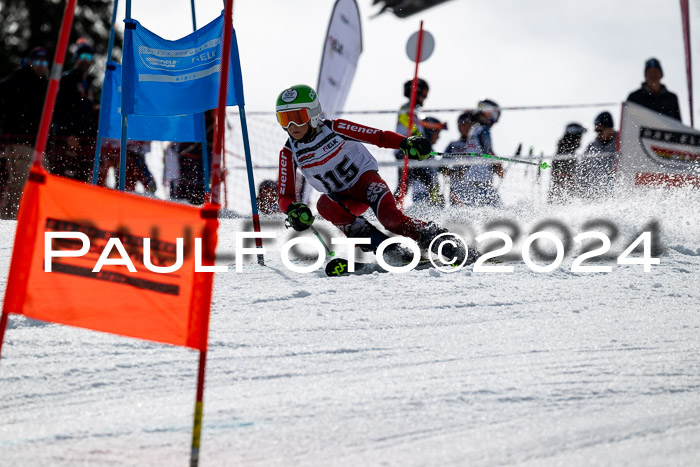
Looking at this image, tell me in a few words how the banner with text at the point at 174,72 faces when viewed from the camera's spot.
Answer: facing the viewer

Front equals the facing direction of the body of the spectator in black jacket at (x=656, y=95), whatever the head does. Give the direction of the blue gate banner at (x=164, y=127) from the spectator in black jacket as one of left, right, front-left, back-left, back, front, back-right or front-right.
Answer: front-right

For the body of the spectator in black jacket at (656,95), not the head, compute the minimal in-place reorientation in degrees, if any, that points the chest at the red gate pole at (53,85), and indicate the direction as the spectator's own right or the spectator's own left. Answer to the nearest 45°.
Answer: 0° — they already face it

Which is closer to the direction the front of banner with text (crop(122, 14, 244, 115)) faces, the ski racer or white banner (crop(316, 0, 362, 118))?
the ski racer

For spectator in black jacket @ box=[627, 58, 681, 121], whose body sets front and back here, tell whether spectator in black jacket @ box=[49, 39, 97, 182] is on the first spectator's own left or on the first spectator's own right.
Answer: on the first spectator's own right

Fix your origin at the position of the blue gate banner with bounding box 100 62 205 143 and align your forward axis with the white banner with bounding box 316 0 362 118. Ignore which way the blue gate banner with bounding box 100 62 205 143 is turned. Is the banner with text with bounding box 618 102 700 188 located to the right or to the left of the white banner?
right

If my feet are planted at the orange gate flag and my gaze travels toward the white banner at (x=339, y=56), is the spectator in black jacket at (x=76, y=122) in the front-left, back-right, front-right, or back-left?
front-left

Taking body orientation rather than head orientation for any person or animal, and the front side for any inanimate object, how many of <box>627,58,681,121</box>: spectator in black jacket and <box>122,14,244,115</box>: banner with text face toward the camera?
2

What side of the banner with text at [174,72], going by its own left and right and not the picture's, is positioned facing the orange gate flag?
front

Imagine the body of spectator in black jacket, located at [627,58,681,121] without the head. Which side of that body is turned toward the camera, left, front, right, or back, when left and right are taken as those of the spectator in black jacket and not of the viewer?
front
